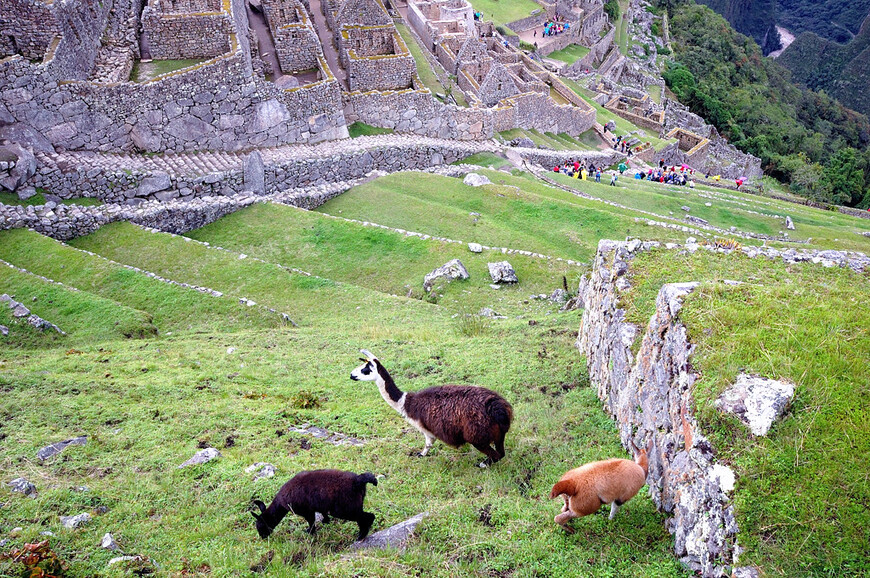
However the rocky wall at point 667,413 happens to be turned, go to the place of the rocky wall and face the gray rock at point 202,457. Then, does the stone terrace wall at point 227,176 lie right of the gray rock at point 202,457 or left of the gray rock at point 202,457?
right

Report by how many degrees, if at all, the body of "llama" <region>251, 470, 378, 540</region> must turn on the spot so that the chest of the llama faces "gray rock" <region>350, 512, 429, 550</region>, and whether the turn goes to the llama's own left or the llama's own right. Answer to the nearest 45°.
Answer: approximately 180°

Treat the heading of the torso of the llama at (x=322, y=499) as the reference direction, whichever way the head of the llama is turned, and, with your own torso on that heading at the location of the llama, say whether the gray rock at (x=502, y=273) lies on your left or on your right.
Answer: on your right

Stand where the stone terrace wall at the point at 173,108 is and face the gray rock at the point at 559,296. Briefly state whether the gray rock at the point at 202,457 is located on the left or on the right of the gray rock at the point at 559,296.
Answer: right

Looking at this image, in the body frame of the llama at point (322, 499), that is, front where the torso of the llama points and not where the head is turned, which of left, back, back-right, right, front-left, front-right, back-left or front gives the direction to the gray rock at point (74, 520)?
front

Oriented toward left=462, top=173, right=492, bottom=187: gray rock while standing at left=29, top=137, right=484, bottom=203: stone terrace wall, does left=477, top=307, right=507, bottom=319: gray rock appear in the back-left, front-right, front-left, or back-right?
front-right

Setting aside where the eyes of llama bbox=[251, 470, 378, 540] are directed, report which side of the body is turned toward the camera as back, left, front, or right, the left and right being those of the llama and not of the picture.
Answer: left
